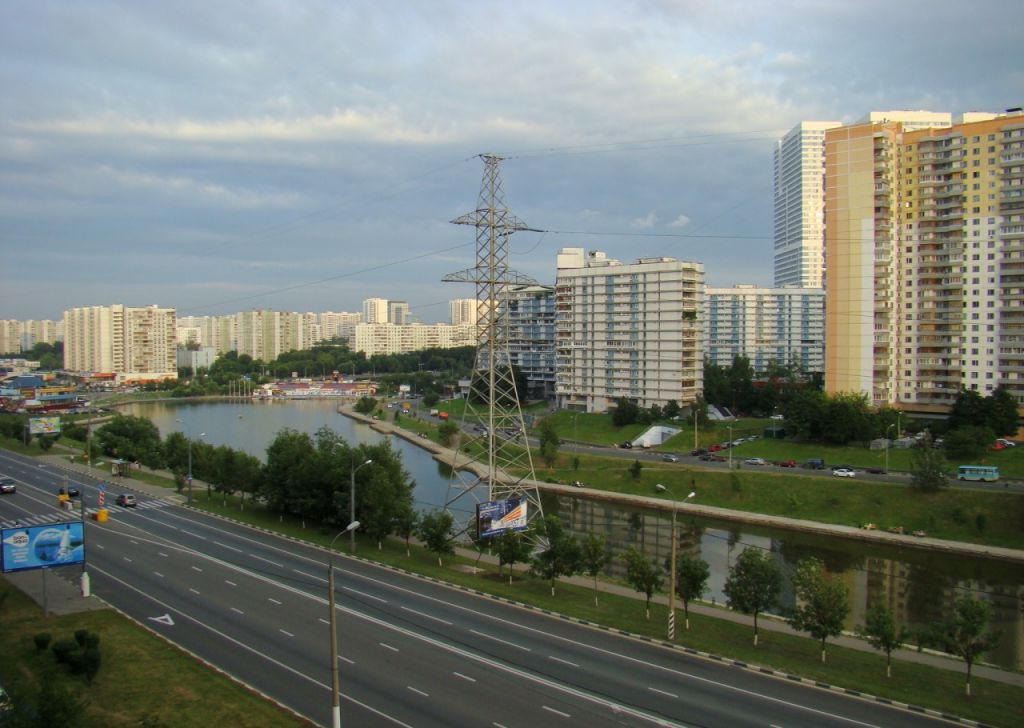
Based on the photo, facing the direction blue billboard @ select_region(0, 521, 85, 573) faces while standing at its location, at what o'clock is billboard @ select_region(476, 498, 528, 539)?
The billboard is roughly at 9 o'clock from the blue billboard.

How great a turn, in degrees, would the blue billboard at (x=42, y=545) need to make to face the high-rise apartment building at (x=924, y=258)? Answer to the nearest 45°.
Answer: approximately 90° to its left

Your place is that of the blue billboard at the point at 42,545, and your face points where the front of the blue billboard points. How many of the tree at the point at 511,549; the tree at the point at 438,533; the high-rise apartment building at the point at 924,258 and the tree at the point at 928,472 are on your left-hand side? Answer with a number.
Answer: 4

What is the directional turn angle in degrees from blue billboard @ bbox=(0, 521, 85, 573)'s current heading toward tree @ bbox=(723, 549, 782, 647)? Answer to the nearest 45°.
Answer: approximately 45° to its left

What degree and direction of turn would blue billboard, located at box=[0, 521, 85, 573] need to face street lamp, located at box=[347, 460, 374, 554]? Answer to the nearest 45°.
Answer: approximately 90° to its left

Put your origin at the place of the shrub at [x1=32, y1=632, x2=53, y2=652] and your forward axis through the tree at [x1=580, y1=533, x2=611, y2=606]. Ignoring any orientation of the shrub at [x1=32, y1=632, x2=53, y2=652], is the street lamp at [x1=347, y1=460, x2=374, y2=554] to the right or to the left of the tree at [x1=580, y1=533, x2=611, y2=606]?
left

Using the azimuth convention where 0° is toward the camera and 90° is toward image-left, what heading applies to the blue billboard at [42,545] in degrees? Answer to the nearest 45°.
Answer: approximately 0°

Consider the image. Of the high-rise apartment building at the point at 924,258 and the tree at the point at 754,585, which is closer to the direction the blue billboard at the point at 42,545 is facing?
the tree

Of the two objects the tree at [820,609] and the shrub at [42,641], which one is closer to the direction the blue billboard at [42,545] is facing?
the shrub

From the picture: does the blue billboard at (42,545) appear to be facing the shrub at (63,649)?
yes
